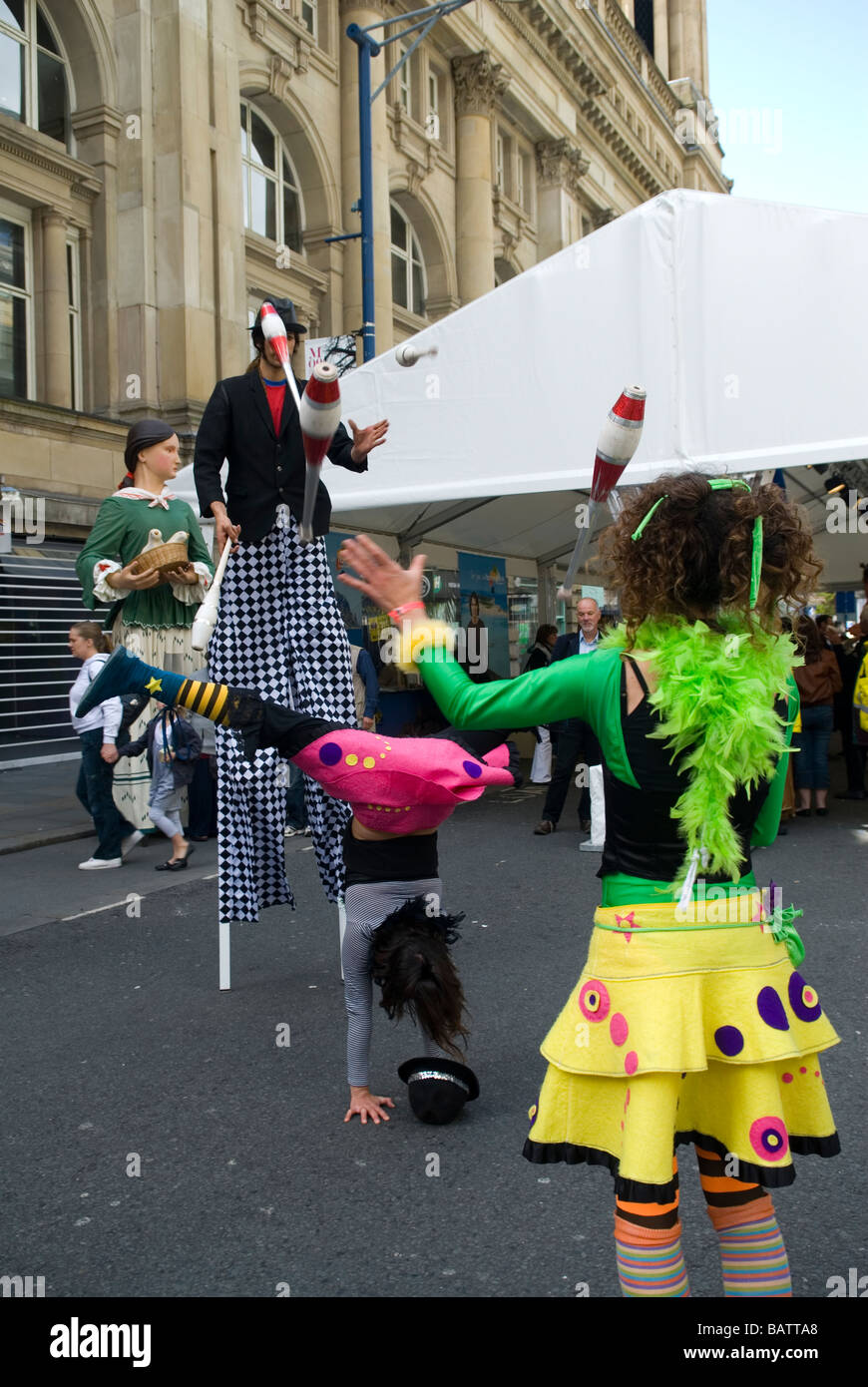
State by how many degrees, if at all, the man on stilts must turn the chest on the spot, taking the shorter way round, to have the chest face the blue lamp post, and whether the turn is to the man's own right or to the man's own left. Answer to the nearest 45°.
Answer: approximately 135° to the man's own left

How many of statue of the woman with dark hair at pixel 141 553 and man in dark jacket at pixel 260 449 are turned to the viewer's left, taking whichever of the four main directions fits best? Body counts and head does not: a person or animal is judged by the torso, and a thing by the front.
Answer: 0

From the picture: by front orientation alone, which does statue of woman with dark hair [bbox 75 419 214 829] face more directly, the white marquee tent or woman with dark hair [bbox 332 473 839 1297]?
the woman with dark hair

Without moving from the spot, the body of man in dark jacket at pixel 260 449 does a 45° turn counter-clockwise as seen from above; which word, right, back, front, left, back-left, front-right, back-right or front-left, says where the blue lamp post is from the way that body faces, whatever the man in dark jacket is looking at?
left

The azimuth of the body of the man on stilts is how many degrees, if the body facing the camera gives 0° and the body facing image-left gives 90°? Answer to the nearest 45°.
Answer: approximately 315°

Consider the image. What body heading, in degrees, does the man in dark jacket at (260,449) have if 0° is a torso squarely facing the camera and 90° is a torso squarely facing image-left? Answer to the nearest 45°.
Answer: approximately 315°
